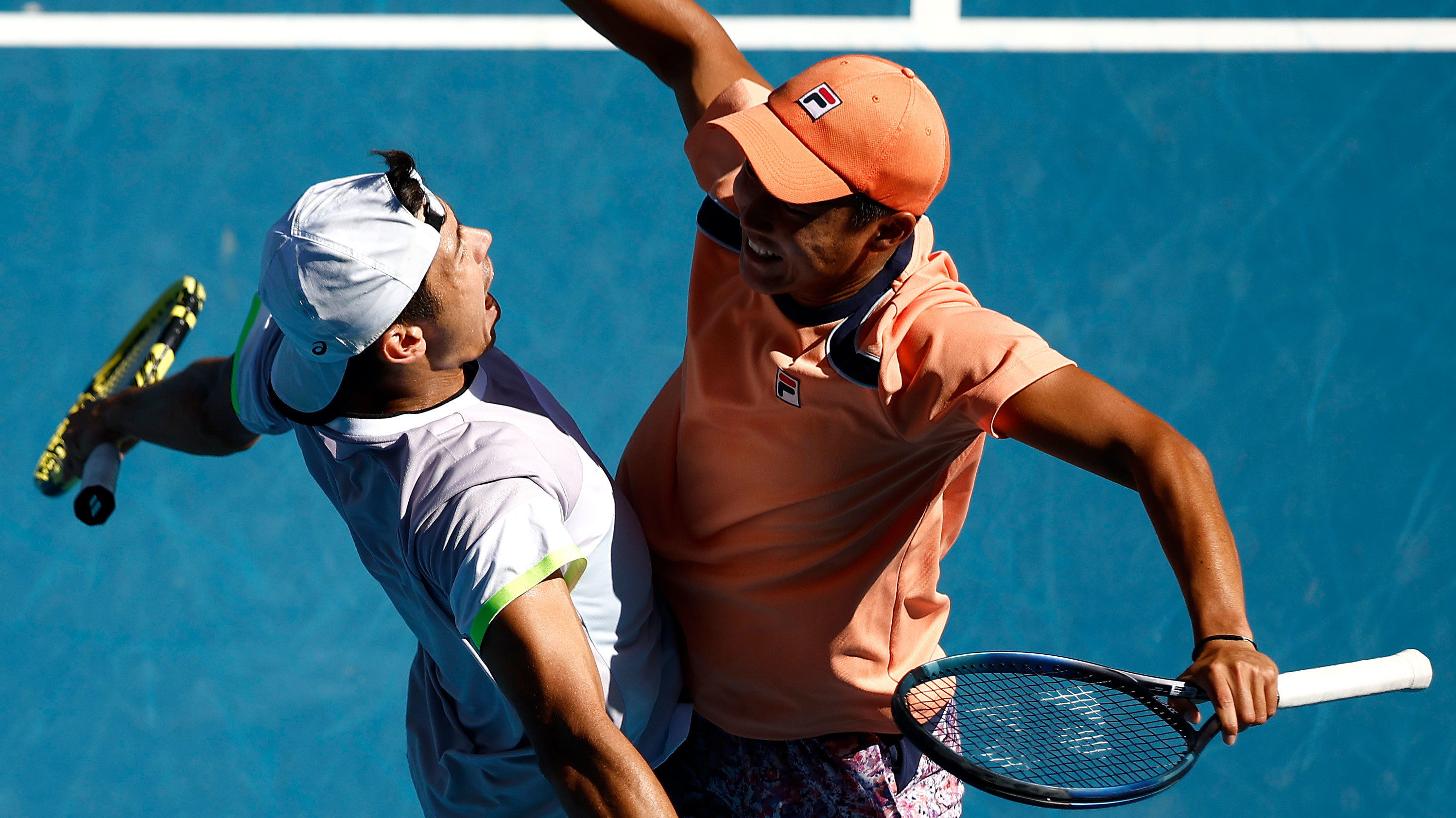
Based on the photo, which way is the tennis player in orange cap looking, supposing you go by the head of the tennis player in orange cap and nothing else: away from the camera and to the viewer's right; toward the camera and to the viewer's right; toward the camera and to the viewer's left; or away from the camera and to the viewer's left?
toward the camera and to the viewer's left

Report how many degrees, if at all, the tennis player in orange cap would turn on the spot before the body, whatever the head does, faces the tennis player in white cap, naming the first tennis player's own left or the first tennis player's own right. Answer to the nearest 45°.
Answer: approximately 45° to the first tennis player's own right

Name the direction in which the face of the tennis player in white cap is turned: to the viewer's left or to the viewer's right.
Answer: to the viewer's right

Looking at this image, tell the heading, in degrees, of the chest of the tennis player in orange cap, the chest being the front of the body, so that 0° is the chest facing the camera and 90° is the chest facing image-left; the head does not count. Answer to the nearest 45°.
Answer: approximately 45°
